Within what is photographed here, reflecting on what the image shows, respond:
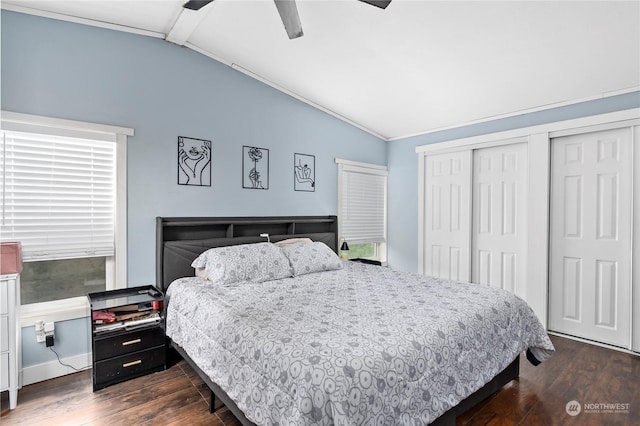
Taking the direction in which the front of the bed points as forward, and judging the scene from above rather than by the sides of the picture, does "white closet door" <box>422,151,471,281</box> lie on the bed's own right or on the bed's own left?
on the bed's own left

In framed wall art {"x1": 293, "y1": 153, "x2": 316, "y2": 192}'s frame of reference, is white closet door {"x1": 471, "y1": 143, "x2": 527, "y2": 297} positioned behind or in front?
in front

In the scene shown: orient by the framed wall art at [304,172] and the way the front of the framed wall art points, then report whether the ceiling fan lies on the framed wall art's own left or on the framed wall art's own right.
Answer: on the framed wall art's own right

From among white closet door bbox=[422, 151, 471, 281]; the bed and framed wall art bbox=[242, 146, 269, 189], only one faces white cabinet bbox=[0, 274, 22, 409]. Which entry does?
the white closet door

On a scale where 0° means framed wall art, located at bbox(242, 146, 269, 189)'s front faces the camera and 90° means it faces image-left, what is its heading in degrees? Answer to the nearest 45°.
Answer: approximately 315°

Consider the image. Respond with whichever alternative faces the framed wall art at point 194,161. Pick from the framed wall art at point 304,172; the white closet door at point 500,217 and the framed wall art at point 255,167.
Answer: the white closet door

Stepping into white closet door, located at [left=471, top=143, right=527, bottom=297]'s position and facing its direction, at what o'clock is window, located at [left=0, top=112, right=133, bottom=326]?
The window is roughly at 12 o'clock from the white closet door.

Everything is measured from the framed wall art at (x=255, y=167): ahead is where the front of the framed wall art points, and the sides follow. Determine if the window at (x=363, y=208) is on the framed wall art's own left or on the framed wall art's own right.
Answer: on the framed wall art's own left

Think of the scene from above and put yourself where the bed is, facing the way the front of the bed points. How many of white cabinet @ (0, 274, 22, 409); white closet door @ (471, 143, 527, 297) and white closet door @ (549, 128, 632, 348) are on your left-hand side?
2

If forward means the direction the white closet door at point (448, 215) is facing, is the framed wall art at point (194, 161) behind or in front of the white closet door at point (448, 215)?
in front

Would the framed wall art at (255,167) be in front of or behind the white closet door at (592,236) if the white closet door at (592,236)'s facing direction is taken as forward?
in front

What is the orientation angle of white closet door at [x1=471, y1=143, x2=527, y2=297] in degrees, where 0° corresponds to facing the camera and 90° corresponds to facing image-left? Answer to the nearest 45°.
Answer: approximately 45°

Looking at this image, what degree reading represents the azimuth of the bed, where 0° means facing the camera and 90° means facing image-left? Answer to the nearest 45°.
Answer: approximately 315°
